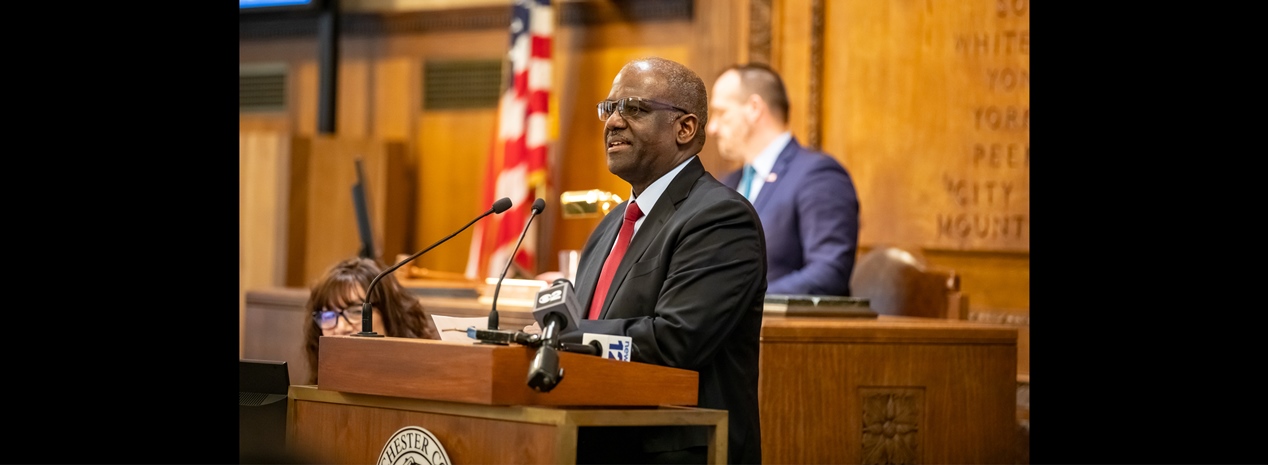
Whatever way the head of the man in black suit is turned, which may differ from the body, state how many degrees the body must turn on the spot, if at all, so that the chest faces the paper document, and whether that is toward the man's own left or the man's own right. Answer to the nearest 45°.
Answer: approximately 45° to the man's own right

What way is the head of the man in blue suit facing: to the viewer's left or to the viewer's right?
to the viewer's left

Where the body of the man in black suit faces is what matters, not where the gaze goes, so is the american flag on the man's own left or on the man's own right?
on the man's own right

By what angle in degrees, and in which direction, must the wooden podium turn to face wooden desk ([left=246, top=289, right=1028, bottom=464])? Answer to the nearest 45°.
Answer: approximately 180°

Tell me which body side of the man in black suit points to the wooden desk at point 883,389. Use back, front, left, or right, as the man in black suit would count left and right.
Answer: back

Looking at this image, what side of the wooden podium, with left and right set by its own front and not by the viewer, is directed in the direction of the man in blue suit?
back

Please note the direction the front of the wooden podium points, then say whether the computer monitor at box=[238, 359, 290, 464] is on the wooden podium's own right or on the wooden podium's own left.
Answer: on the wooden podium's own right

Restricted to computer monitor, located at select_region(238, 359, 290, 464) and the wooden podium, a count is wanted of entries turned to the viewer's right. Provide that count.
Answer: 0

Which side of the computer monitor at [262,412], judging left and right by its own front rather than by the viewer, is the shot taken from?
back
